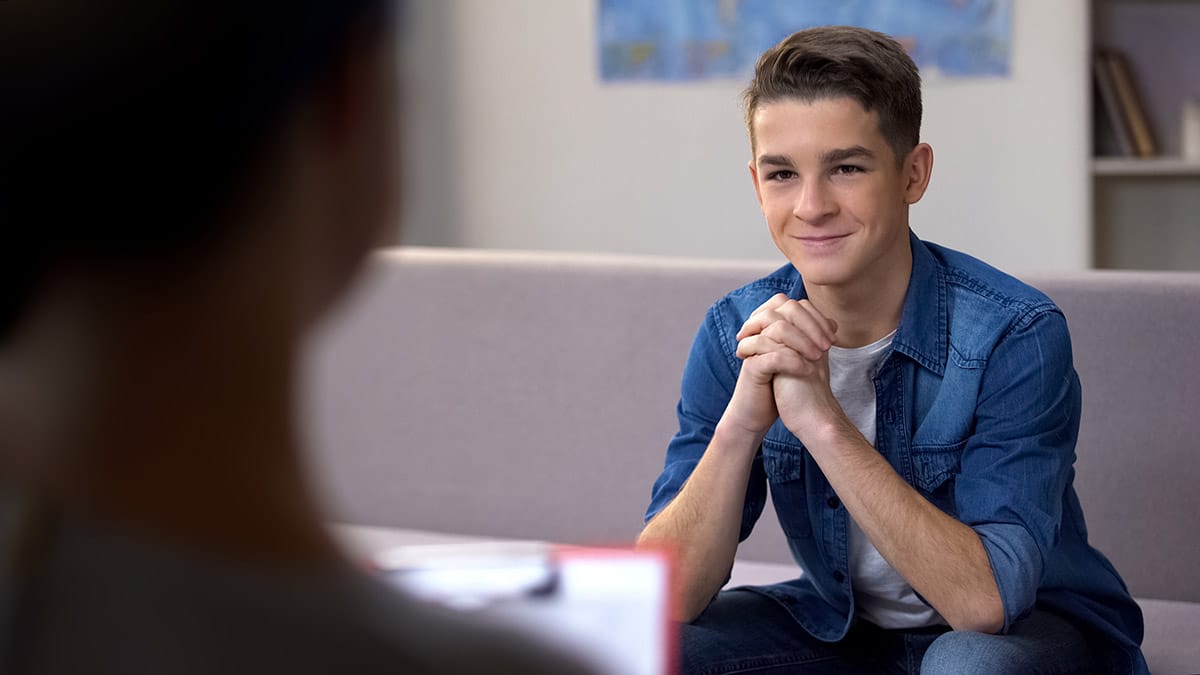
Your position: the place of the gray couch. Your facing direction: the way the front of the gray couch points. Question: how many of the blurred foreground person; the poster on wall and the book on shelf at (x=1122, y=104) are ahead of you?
1

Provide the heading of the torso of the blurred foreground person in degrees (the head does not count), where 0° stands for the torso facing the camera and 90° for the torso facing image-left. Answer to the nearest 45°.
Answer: approximately 225°

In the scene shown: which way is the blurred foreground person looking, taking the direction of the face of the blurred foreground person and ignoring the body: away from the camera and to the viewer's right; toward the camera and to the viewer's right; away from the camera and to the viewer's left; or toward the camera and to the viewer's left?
away from the camera and to the viewer's right

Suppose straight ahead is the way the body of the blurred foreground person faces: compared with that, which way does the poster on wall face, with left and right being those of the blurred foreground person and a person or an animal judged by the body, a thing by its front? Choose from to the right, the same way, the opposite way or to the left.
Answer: the opposite way

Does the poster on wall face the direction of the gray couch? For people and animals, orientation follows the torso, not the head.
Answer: yes

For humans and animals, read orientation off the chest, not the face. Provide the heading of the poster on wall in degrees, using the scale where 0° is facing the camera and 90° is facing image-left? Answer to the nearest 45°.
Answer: approximately 0°

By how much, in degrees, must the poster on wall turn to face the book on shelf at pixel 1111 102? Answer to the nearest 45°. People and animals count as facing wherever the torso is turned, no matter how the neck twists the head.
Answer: approximately 90° to its left

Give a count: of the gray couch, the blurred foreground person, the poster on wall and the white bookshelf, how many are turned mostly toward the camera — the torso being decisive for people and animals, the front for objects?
3

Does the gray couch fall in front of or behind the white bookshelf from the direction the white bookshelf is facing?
in front

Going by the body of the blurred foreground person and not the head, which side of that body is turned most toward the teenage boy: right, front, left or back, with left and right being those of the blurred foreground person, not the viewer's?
front

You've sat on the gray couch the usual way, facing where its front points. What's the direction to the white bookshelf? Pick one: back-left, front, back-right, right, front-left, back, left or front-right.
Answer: back-left

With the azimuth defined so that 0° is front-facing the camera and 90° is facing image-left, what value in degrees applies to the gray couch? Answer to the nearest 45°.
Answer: approximately 0°

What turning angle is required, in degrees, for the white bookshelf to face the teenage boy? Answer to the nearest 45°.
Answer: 0° — it already faces them

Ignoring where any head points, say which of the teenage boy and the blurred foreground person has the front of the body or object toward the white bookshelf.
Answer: the blurred foreground person

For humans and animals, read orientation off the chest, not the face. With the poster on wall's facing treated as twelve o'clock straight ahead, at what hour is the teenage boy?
The teenage boy is roughly at 12 o'clock from the poster on wall.
